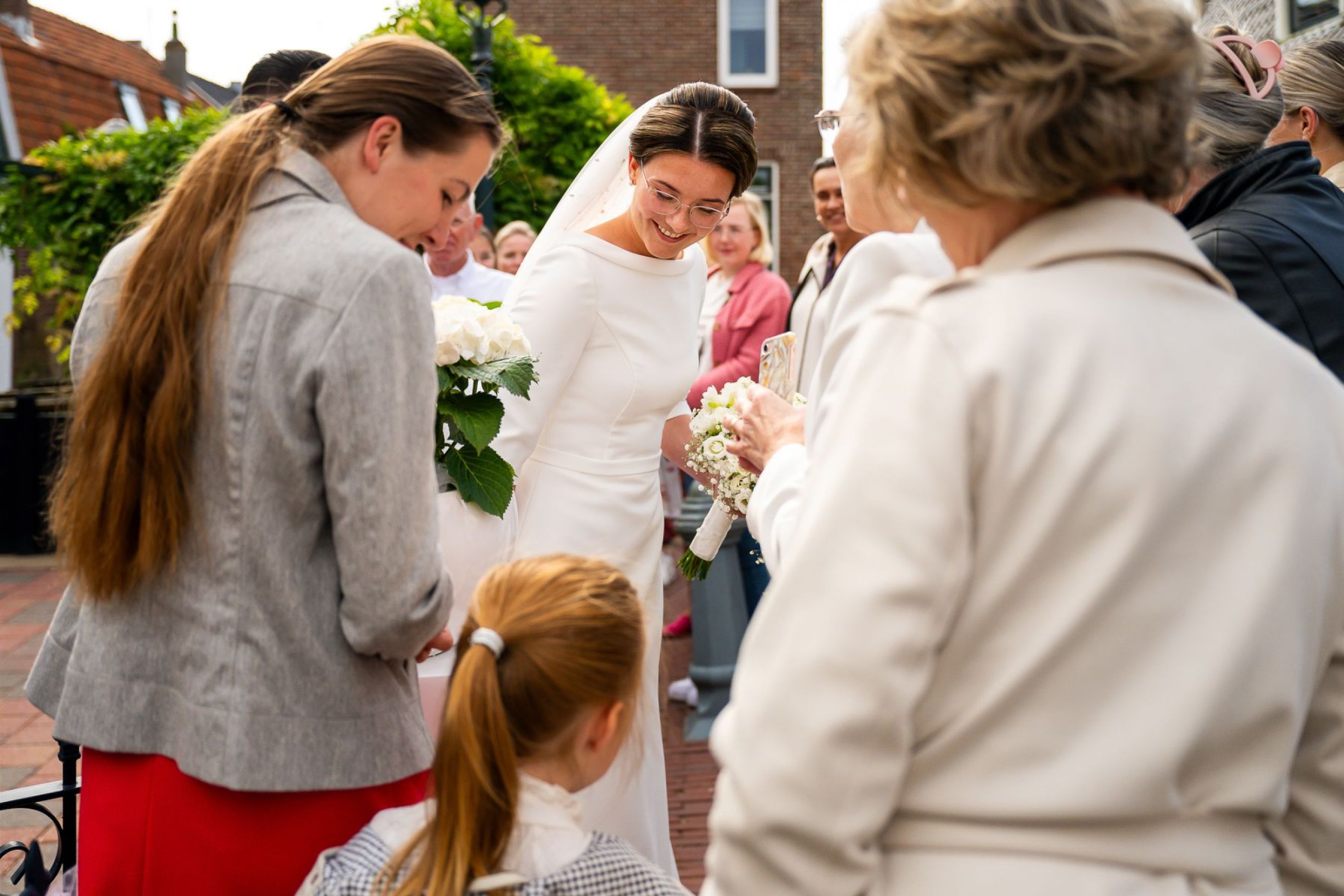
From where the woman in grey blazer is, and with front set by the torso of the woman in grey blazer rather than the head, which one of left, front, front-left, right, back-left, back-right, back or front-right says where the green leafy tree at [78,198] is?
front-left

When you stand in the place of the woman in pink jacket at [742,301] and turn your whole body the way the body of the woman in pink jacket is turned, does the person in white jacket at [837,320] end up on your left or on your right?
on your left

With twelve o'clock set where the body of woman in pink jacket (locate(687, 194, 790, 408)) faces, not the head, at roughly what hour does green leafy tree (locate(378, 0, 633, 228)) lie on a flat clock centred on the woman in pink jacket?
The green leafy tree is roughly at 4 o'clock from the woman in pink jacket.

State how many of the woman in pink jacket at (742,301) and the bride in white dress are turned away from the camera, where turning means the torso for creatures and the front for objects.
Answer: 0

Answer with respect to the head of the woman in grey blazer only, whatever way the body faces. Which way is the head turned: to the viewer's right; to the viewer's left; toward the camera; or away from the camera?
to the viewer's right

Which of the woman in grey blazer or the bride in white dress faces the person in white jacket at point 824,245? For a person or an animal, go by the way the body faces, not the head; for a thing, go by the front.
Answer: the woman in grey blazer

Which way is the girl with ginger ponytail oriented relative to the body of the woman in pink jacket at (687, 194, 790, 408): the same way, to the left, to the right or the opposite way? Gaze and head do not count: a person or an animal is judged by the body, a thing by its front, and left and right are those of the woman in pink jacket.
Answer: the opposite way

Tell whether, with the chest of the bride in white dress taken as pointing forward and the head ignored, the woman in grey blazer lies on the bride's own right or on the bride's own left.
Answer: on the bride's own right

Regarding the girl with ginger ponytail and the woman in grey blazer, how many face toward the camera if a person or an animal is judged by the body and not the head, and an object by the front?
0

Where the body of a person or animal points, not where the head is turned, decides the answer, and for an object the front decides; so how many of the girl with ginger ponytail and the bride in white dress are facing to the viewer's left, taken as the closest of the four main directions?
0

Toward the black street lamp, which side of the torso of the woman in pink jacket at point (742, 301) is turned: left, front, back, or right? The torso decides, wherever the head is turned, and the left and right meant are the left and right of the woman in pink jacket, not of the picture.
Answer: right

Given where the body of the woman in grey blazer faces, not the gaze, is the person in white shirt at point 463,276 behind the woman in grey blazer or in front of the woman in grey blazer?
in front

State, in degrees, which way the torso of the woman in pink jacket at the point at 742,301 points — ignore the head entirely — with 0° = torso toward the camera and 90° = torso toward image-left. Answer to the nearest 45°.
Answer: approximately 45°
